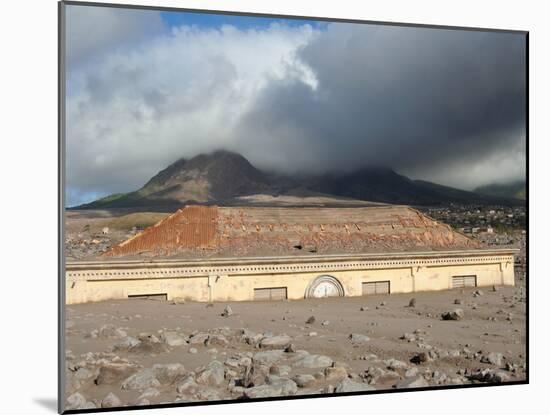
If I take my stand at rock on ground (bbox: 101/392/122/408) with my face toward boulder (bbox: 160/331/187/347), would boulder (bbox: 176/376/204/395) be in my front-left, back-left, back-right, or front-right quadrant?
front-right

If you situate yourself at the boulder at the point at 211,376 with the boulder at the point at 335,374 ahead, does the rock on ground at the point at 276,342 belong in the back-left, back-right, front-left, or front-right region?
front-left

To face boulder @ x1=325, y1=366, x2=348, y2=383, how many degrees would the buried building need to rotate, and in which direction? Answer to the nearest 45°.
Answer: approximately 45° to its left

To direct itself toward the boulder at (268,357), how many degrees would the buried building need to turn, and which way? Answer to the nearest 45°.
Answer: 0° — it already faces it

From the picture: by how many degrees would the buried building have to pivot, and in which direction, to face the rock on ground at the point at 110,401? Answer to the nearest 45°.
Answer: approximately 45° to its right

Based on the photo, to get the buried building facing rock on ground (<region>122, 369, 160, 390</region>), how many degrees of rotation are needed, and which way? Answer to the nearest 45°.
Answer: approximately 45° to its right

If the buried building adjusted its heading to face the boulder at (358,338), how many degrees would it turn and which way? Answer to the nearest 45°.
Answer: approximately 45° to its left

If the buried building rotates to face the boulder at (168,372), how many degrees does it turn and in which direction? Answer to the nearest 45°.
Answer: approximately 45° to its right

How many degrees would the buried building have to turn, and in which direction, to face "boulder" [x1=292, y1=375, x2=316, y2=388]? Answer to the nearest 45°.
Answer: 0° — it already faces it

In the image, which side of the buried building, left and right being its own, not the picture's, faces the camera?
front

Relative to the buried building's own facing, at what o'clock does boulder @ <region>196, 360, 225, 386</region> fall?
The boulder is roughly at 1 o'clock from the buried building.

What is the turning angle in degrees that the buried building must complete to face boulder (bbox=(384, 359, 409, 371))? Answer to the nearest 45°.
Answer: approximately 45° to its left
